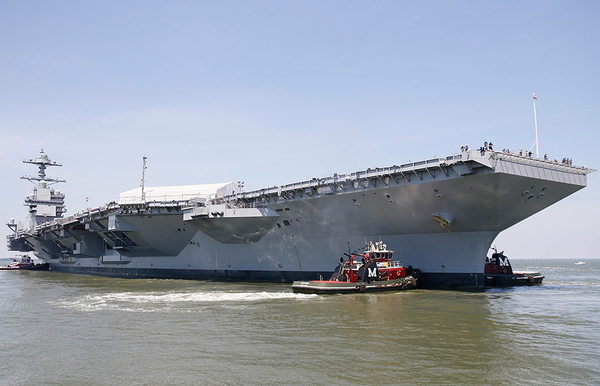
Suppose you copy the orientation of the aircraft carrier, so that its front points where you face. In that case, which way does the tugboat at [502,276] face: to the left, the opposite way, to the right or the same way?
the opposite way

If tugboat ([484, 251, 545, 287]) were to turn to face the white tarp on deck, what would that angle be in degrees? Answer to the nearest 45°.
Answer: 0° — it already faces it

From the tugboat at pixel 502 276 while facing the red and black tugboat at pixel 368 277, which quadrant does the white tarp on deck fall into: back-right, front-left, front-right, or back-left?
front-right

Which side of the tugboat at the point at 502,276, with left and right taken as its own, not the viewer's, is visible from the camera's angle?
left

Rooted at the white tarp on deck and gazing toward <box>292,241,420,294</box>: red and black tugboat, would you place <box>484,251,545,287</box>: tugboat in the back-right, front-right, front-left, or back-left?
front-left

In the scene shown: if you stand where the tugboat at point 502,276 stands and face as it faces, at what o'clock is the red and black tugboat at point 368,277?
The red and black tugboat is roughly at 10 o'clock from the tugboat.

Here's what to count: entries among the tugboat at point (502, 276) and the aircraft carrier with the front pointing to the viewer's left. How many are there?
1
